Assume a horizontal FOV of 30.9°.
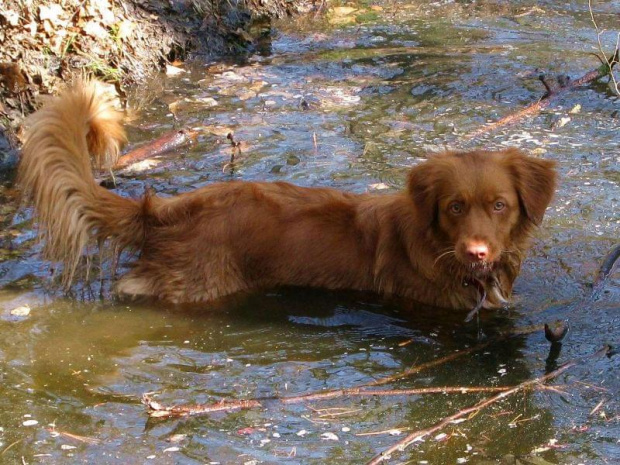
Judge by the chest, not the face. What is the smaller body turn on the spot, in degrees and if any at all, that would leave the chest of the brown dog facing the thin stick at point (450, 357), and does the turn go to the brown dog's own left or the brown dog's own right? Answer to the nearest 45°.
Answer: approximately 45° to the brown dog's own right

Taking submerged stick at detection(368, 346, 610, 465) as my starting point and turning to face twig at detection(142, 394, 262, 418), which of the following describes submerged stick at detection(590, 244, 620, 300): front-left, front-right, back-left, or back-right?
back-right

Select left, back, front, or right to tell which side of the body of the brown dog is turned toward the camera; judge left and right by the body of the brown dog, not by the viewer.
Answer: right

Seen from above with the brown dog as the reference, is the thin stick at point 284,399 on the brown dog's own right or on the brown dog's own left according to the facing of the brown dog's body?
on the brown dog's own right

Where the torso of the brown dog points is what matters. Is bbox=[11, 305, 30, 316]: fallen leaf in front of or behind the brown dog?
behind

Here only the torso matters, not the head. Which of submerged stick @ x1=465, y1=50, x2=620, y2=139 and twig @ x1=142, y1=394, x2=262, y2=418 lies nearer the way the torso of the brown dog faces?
the submerged stick

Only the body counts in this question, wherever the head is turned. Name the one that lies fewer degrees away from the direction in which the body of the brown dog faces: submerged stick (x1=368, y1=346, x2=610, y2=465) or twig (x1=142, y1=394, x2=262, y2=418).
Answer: the submerged stick

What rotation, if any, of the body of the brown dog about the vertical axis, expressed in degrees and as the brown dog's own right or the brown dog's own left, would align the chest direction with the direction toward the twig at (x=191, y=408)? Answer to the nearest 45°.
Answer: approximately 90° to the brown dog's own right
